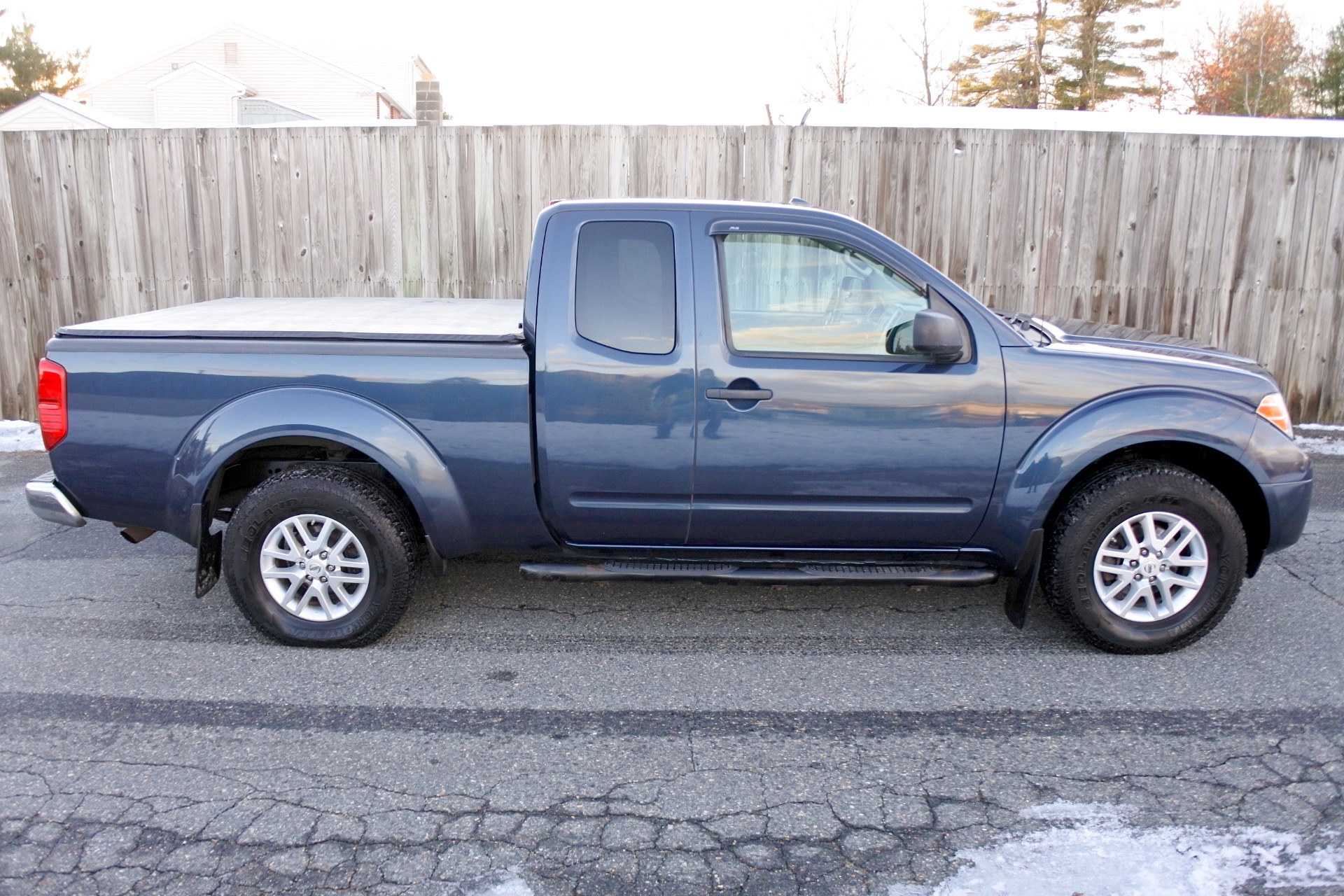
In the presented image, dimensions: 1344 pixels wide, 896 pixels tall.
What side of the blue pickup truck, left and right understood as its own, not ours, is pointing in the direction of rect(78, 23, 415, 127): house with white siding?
left

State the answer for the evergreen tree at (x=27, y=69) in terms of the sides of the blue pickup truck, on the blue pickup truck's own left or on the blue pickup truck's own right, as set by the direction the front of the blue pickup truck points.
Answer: on the blue pickup truck's own left

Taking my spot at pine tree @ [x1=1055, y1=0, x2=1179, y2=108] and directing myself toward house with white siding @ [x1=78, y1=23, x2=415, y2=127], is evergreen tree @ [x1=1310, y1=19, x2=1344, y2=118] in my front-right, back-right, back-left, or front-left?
back-left

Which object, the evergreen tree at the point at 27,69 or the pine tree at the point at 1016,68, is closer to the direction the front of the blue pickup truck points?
the pine tree

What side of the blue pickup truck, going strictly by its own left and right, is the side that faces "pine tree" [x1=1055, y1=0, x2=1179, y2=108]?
left

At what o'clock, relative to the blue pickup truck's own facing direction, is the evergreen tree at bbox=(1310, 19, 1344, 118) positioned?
The evergreen tree is roughly at 10 o'clock from the blue pickup truck.

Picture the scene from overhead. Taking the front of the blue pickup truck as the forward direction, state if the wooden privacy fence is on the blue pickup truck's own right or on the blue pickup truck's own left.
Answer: on the blue pickup truck's own left

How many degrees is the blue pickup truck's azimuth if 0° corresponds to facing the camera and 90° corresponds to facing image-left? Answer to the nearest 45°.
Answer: approximately 270°

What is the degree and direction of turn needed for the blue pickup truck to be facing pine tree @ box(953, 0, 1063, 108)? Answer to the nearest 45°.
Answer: approximately 90° to its left

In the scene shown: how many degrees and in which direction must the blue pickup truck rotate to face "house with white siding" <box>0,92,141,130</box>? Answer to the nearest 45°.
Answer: approximately 135° to its left
